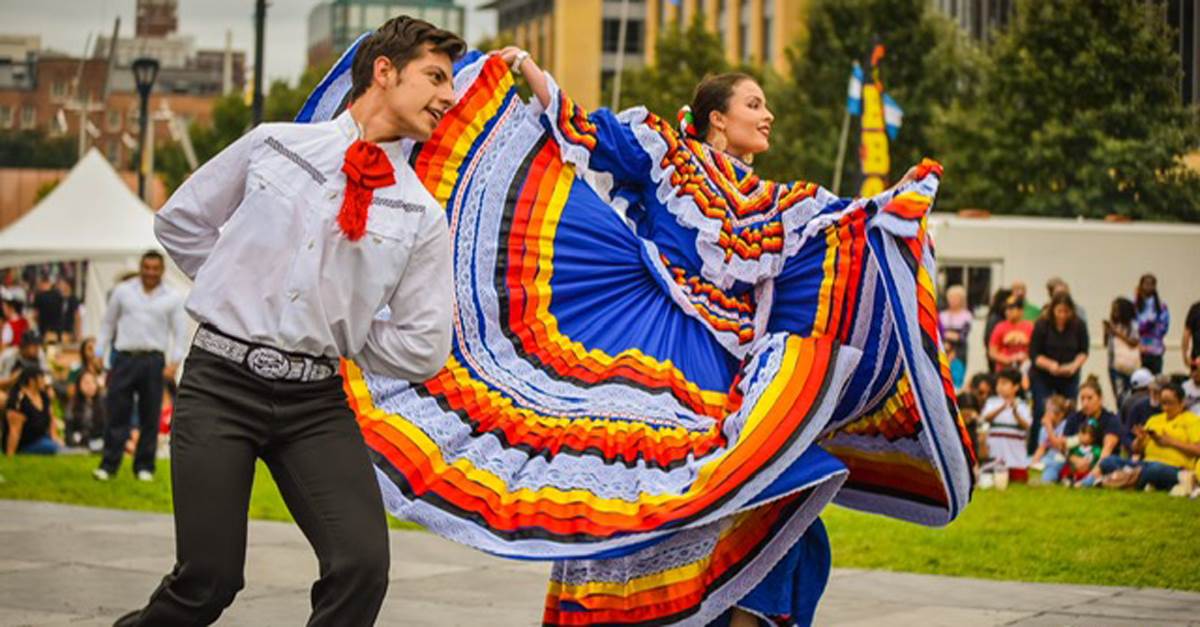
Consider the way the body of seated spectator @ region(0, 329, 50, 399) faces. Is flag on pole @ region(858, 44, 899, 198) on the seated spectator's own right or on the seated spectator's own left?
on the seated spectator's own left

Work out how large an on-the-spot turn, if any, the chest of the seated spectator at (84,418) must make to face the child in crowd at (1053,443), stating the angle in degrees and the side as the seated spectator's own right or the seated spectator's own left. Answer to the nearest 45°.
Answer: approximately 45° to the seated spectator's own left

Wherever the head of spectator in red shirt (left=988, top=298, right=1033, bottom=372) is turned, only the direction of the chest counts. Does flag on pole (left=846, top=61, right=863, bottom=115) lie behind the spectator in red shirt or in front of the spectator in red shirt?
behind

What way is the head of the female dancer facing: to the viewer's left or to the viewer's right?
to the viewer's right

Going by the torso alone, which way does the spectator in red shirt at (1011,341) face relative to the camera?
toward the camera

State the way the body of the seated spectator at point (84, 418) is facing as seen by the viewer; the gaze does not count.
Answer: toward the camera

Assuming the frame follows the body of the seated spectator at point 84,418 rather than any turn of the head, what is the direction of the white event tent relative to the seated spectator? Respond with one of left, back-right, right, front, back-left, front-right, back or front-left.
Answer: back

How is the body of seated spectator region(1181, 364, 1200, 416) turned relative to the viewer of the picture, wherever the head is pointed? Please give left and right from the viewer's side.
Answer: facing the viewer
